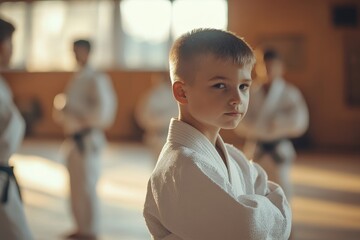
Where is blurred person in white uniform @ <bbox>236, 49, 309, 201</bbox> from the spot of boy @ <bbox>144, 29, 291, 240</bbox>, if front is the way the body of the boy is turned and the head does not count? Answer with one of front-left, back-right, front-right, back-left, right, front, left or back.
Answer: back-left

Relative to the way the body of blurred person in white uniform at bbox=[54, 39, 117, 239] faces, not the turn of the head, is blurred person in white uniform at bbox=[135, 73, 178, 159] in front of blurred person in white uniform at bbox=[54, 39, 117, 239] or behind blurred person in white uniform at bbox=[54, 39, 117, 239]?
behind

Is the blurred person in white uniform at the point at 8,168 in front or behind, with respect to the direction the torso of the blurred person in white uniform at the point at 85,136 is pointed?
in front

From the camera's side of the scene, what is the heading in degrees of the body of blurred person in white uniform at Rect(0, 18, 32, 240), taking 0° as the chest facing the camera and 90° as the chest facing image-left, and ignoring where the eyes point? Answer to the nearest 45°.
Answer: approximately 315°

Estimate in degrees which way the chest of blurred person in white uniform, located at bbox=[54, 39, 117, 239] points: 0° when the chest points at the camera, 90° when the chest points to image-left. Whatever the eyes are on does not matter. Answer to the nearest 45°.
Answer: approximately 45°

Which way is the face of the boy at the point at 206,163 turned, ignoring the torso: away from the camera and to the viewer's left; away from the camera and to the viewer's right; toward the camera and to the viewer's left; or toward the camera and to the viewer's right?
toward the camera and to the viewer's right

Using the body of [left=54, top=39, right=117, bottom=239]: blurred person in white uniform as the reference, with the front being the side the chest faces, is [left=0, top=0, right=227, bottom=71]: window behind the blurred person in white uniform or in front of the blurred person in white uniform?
behind

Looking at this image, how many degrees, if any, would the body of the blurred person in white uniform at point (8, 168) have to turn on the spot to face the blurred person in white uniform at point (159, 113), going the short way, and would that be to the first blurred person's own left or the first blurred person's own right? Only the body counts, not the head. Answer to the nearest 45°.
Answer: approximately 90° to the first blurred person's own left

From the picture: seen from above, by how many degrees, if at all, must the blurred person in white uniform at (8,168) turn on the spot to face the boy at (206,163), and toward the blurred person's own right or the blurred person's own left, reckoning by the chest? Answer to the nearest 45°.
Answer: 0° — they already face them

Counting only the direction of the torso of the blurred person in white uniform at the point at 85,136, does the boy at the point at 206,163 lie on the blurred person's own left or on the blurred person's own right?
on the blurred person's own left

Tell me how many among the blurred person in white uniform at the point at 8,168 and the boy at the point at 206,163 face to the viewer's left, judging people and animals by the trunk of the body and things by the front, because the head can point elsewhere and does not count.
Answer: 0

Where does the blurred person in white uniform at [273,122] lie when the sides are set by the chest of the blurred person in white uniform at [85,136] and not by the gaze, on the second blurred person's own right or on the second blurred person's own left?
on the second blurred person's own left
